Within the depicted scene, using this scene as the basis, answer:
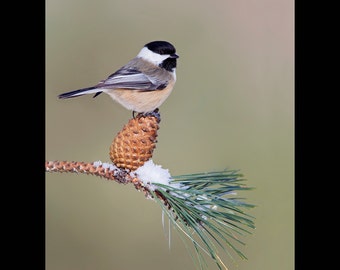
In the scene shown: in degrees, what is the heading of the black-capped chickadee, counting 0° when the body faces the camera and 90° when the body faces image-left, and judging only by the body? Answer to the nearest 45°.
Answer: approximately 270°
